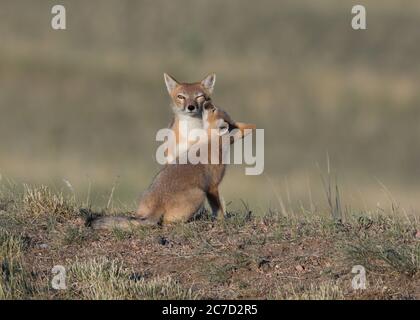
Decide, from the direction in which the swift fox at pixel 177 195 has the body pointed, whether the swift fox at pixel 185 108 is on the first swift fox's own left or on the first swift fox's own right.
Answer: on the first swift fox's own left

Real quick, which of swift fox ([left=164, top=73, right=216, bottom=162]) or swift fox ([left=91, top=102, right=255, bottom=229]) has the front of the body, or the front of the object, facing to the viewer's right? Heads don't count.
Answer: swift fox ([left=91, top=102, right=255, bottom=229])

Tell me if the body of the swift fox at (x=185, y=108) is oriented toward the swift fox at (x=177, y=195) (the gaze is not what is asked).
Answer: yes

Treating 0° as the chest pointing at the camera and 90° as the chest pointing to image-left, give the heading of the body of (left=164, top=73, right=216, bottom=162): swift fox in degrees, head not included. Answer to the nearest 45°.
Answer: approximately 0°

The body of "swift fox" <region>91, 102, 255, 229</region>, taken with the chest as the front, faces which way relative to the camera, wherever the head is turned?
to the viewer's right
